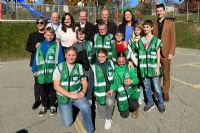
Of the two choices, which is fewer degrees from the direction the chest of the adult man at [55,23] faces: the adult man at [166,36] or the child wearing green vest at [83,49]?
the child wearing green vest

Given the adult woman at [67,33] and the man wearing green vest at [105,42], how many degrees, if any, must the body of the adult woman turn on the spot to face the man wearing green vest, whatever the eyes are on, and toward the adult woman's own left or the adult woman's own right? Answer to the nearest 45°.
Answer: approximately 90° to the adult woman's own left

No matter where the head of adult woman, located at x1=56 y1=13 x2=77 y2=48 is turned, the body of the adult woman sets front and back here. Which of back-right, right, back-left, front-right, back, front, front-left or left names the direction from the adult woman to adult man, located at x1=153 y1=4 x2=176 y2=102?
left

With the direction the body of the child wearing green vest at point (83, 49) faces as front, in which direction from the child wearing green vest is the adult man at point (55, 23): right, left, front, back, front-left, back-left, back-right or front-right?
back-right

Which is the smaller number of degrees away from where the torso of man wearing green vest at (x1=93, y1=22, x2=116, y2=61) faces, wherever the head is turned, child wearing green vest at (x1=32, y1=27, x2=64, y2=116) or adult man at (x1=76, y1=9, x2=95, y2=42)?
the child wearing green vest

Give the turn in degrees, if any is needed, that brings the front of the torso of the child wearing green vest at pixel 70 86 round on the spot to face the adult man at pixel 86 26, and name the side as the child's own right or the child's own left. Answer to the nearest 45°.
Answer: approximately 180°

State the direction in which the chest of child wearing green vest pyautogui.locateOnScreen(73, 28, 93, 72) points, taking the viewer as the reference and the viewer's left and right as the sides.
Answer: facing the viewer

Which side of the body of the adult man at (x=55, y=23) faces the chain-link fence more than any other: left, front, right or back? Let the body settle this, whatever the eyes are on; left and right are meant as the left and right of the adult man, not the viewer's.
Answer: back

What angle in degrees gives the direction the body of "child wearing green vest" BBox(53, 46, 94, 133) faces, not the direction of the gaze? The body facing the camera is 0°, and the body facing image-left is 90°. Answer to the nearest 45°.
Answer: approximately 0°

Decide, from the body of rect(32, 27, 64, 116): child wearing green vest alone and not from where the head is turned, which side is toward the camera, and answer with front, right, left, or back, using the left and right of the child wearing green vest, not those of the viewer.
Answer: front

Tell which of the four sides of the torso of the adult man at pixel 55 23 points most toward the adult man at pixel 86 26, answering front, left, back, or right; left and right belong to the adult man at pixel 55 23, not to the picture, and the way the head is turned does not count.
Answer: left

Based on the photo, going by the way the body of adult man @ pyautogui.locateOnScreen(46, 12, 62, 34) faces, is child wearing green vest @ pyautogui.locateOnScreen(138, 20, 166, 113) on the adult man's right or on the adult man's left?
on the adult man's left
